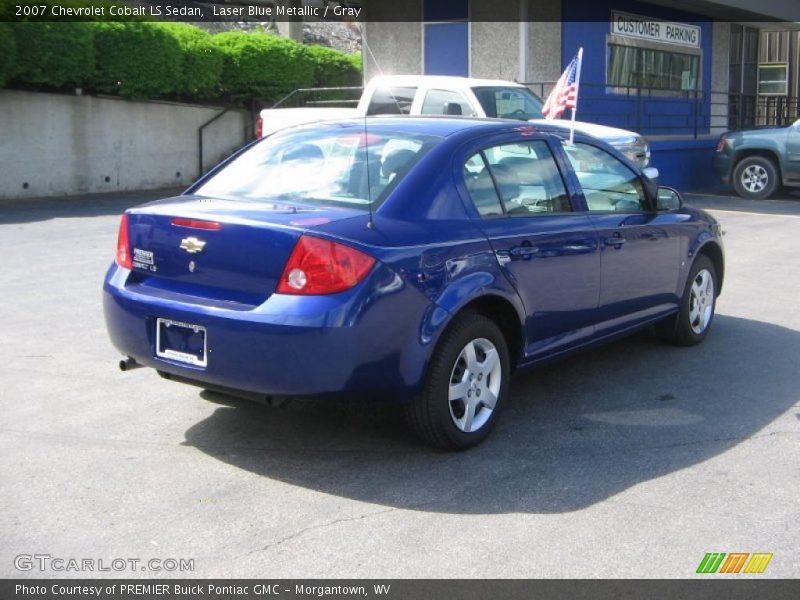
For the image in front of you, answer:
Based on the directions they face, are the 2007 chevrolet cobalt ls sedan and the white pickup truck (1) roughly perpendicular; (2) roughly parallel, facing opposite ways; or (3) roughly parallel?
roughly perpendicular

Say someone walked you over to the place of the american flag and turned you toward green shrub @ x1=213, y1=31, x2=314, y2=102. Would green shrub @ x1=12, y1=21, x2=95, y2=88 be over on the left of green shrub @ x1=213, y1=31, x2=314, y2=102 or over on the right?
left

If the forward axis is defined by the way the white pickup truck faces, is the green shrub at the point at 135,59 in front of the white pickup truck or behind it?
behind

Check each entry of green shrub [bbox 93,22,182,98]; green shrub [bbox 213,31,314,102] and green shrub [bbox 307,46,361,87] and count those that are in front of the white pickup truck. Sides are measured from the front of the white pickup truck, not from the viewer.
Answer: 0

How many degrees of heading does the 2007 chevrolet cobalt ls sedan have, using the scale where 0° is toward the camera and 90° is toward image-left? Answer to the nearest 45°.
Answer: approximately 225°

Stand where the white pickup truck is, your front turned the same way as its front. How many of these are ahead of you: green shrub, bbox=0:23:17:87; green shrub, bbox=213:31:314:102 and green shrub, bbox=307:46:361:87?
0

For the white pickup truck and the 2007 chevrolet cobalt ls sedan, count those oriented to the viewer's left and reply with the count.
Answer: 0

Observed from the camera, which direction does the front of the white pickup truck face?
facing the viewer and to the right of the viewer

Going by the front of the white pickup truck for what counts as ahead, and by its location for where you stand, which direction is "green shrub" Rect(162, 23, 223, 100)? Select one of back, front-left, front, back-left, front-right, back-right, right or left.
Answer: back

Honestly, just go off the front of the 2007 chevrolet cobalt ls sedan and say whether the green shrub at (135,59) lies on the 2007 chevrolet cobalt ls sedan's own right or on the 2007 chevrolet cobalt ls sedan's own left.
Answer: on the 2007 chevrolet cobalt ls sedan's own left
